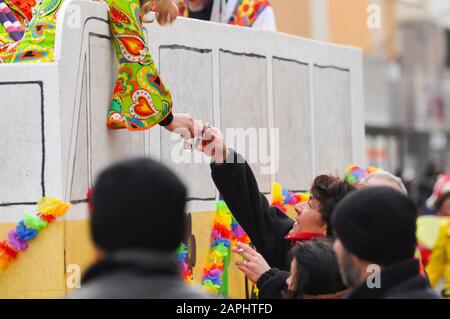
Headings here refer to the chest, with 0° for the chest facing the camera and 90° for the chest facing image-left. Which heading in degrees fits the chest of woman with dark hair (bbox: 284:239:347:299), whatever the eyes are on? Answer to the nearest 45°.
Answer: approximately 135°

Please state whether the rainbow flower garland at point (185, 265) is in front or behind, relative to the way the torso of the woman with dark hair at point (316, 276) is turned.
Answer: in front

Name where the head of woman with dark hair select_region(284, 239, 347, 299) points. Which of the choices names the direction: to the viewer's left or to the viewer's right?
to the viewer's left

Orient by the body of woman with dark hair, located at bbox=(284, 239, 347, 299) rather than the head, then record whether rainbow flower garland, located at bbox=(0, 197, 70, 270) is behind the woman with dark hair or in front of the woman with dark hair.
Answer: in front
